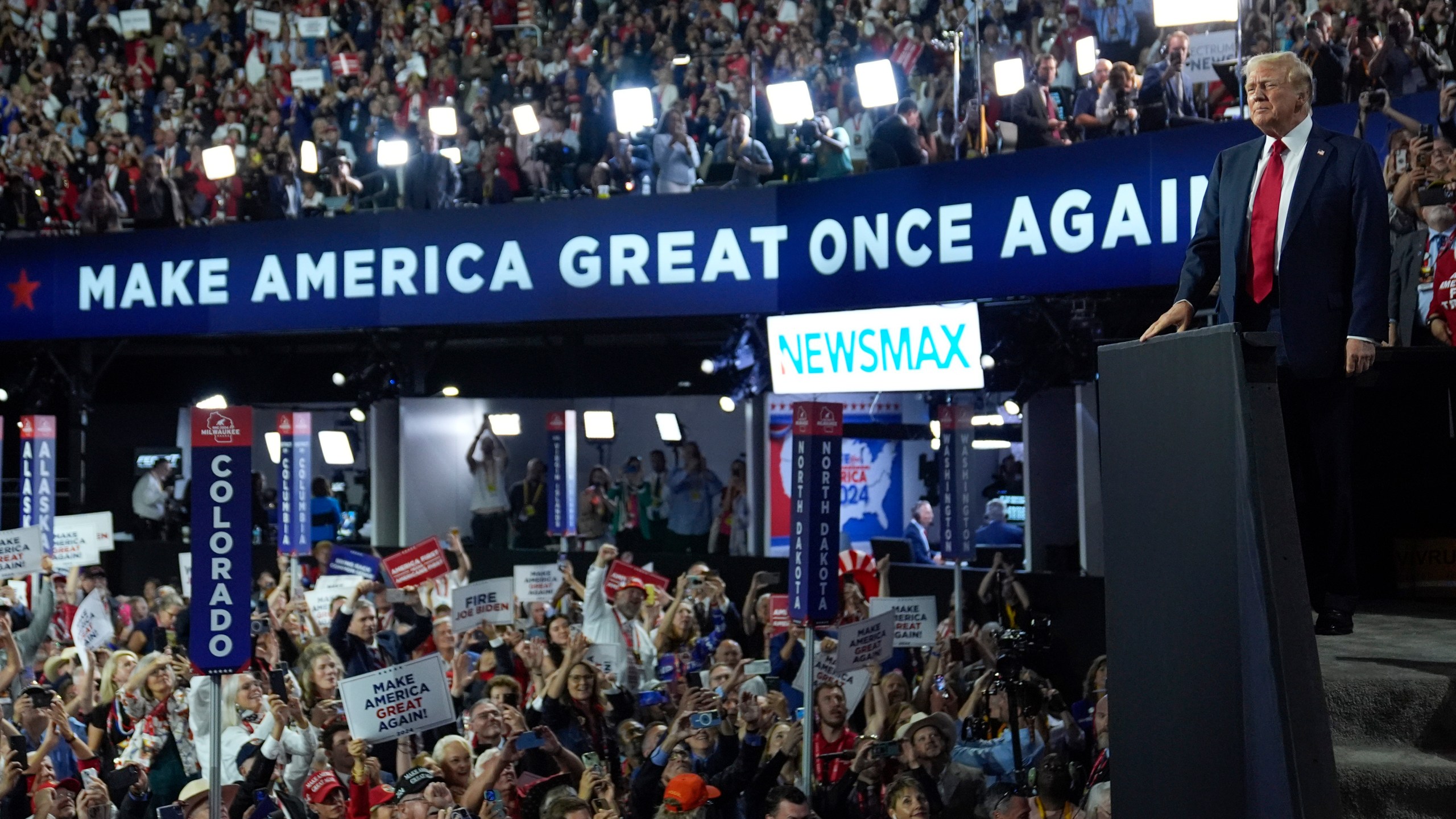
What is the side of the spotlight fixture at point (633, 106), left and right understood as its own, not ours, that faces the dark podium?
front

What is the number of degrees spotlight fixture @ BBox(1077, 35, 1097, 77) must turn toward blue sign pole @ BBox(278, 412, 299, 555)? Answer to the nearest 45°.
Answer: approximately 45° to its right

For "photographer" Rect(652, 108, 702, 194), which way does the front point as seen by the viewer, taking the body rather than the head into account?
toward the camera

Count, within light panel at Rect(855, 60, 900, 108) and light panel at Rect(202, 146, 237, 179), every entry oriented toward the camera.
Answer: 2

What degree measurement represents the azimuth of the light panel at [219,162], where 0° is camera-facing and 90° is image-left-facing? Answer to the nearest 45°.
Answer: approximately 0°

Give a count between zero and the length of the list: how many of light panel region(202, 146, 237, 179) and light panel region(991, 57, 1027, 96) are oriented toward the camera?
2

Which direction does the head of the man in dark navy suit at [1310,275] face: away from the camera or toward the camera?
toward the camera

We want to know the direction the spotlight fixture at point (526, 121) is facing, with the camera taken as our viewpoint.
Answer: facing the viewer

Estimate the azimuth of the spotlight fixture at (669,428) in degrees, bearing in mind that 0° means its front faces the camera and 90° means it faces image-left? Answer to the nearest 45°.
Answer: approximately 0°

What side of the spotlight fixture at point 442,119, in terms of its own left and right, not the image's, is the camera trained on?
front

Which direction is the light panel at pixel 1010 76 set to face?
toward the camera

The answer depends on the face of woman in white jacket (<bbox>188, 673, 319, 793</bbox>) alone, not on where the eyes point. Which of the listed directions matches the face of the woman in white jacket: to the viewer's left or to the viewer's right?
to the viewer's right

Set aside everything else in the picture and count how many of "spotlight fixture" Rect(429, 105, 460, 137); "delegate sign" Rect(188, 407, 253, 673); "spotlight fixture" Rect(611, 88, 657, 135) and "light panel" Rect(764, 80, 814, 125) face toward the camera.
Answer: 4

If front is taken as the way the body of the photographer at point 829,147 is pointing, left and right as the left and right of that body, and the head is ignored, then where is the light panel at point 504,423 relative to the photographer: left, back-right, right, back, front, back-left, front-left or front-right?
right
